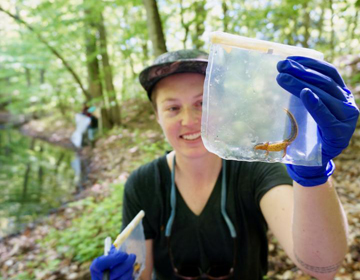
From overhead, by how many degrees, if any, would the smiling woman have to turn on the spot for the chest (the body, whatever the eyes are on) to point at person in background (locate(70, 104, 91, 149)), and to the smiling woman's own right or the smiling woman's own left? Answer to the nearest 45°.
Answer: approximately 135° to the smiling woman's own right

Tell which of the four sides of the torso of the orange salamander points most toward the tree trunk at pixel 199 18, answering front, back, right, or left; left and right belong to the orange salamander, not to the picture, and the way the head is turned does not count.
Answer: right

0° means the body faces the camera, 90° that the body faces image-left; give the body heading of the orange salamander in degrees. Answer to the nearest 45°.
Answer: approximately 90°

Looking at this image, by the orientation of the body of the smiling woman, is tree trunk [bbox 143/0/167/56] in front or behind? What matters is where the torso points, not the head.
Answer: behind

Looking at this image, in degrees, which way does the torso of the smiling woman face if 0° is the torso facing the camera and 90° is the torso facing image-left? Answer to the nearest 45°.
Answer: approximately 0°

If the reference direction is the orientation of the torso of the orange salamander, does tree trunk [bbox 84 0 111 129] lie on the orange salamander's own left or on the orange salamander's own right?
on the orange salamander's own right
